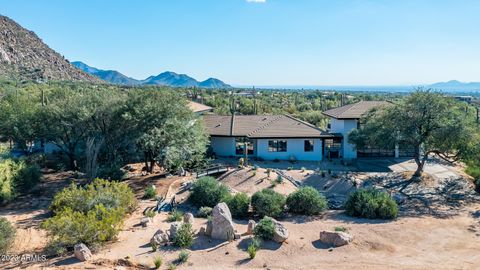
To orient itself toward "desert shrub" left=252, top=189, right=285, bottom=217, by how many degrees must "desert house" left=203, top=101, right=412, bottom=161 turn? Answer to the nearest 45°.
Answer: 0° — it already faces it

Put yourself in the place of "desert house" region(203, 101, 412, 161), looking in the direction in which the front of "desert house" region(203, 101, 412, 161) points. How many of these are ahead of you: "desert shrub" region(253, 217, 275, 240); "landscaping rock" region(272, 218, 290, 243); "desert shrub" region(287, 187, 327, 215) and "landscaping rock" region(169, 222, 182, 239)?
4

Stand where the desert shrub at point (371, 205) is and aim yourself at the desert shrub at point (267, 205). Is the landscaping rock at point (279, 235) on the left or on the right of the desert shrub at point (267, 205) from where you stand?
left

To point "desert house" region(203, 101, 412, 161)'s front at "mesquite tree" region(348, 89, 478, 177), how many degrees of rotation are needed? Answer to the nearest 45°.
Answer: approximately 45° to its left

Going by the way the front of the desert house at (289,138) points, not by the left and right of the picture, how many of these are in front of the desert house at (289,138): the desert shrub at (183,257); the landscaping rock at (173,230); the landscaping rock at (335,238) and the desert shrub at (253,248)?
4

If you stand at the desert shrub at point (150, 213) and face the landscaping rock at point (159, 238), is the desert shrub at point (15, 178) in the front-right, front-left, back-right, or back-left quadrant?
back-right

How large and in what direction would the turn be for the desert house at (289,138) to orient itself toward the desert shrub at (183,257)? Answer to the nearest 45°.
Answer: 0° — it already faces it

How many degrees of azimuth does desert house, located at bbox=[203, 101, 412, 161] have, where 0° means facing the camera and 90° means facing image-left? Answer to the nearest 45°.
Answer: approximately 0°

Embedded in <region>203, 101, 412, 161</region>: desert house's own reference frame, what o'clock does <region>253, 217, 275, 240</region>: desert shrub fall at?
The desert shrub is roughly at 12 o'clock from the desert house.

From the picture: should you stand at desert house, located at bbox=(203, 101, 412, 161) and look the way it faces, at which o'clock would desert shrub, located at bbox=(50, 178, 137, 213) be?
The desert shrub is roughly at 1 o'clock from the desert house.

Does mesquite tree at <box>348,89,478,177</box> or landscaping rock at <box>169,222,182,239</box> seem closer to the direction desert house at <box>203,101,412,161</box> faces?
the landscaping rock
